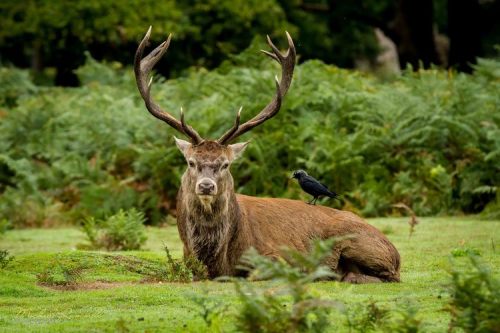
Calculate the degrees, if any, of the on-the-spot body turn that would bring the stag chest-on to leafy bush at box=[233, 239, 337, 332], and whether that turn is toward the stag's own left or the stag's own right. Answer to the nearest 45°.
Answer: approximately 45° to the stag's own left

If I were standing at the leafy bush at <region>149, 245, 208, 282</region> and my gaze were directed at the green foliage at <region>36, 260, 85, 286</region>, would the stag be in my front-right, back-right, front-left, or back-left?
back-right

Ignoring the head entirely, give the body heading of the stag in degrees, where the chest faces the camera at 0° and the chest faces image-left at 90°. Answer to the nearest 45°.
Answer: approximately 45°

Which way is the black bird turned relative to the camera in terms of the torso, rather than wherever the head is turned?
to the viewer's left

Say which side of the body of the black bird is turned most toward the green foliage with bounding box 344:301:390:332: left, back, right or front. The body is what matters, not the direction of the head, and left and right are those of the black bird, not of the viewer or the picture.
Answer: left

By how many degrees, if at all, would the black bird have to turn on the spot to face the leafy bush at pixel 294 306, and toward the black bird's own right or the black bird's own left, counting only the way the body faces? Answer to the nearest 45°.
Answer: approximately 90° to the black bird's own left

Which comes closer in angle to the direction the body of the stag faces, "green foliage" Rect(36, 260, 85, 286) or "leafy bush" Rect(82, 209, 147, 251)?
the green foliage
